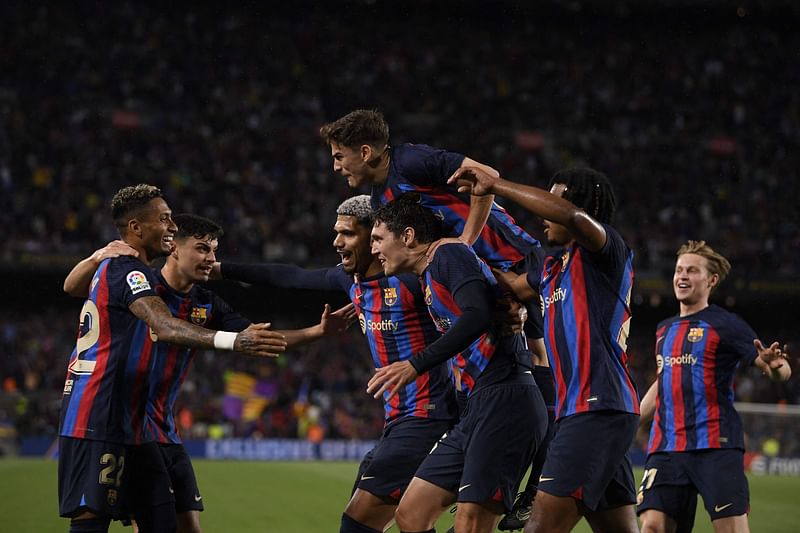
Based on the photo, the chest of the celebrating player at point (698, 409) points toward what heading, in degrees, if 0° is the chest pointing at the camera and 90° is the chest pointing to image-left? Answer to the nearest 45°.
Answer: approximately 45°

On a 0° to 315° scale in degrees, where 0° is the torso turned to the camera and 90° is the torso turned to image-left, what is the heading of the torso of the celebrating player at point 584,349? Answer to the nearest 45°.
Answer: approximately 90°

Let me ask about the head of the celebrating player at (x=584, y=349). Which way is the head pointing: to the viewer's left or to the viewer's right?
to the viewer's left
